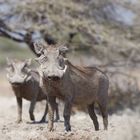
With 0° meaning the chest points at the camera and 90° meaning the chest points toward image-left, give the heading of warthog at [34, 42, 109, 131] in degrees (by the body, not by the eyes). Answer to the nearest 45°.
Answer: approximately 45°

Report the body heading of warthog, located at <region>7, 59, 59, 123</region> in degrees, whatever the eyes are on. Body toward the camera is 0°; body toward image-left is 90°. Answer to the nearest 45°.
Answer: approximately 45°

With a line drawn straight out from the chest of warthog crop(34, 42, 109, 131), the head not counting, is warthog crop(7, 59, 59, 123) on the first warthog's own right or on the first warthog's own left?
on the first warthog's own right
